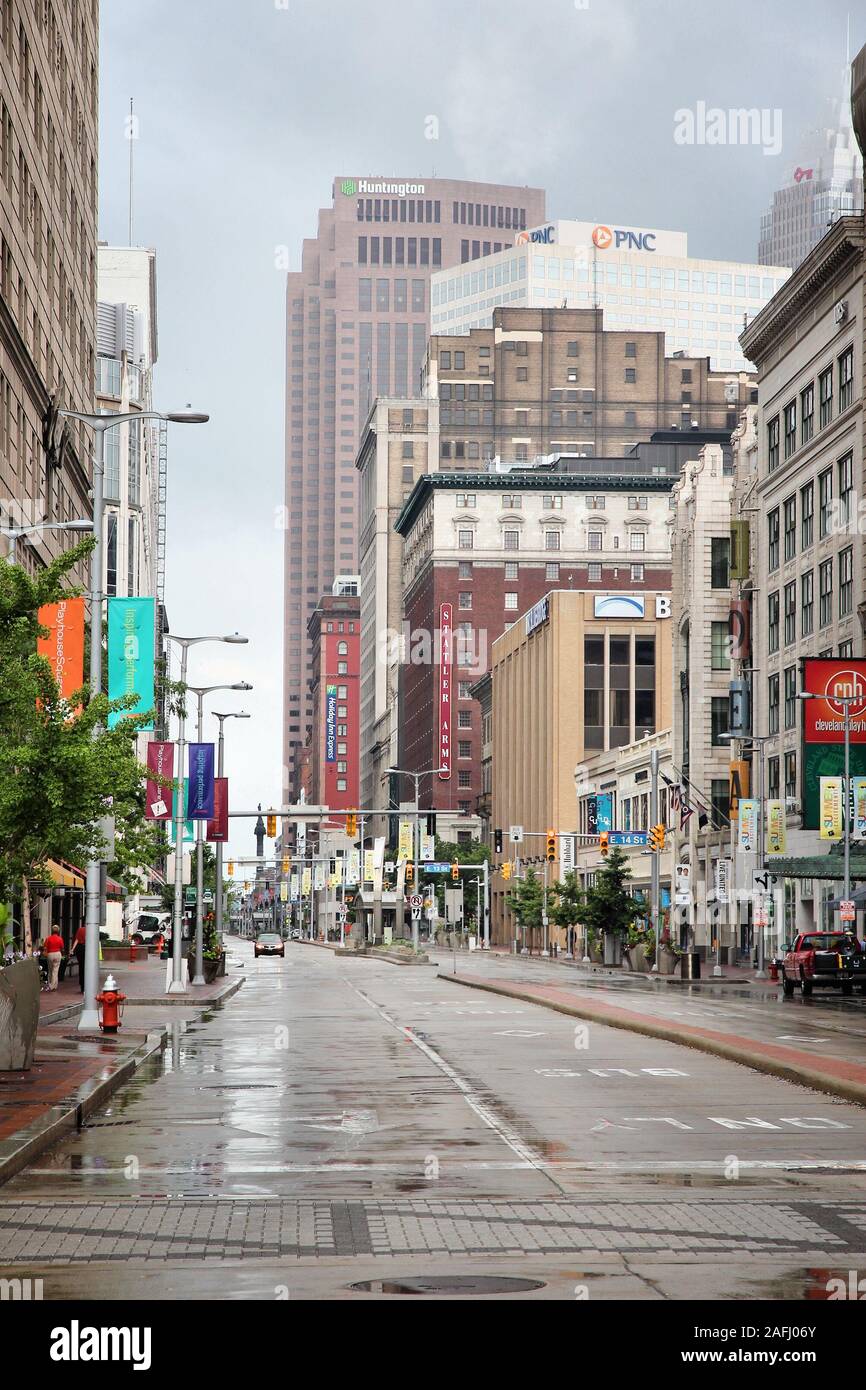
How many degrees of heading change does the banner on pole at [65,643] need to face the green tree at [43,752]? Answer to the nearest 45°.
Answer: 0° — it already faces it

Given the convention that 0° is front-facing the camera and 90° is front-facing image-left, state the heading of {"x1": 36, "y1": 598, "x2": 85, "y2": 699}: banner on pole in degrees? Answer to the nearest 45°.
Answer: approximately 0°
